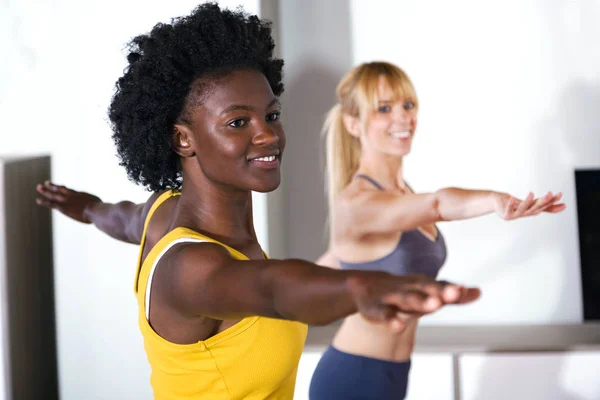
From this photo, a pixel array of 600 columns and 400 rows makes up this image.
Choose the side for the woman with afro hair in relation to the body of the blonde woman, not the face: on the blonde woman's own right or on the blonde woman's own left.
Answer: on the blonde woman's own right

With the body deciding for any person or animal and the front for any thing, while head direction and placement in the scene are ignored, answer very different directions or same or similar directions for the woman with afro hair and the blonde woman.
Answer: same or similar directions

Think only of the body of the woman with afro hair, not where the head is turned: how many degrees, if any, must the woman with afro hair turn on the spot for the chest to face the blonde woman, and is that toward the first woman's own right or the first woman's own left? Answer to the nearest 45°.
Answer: approximately 90° to the first woman's own left

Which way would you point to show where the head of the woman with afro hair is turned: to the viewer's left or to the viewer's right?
to the viewer's right
